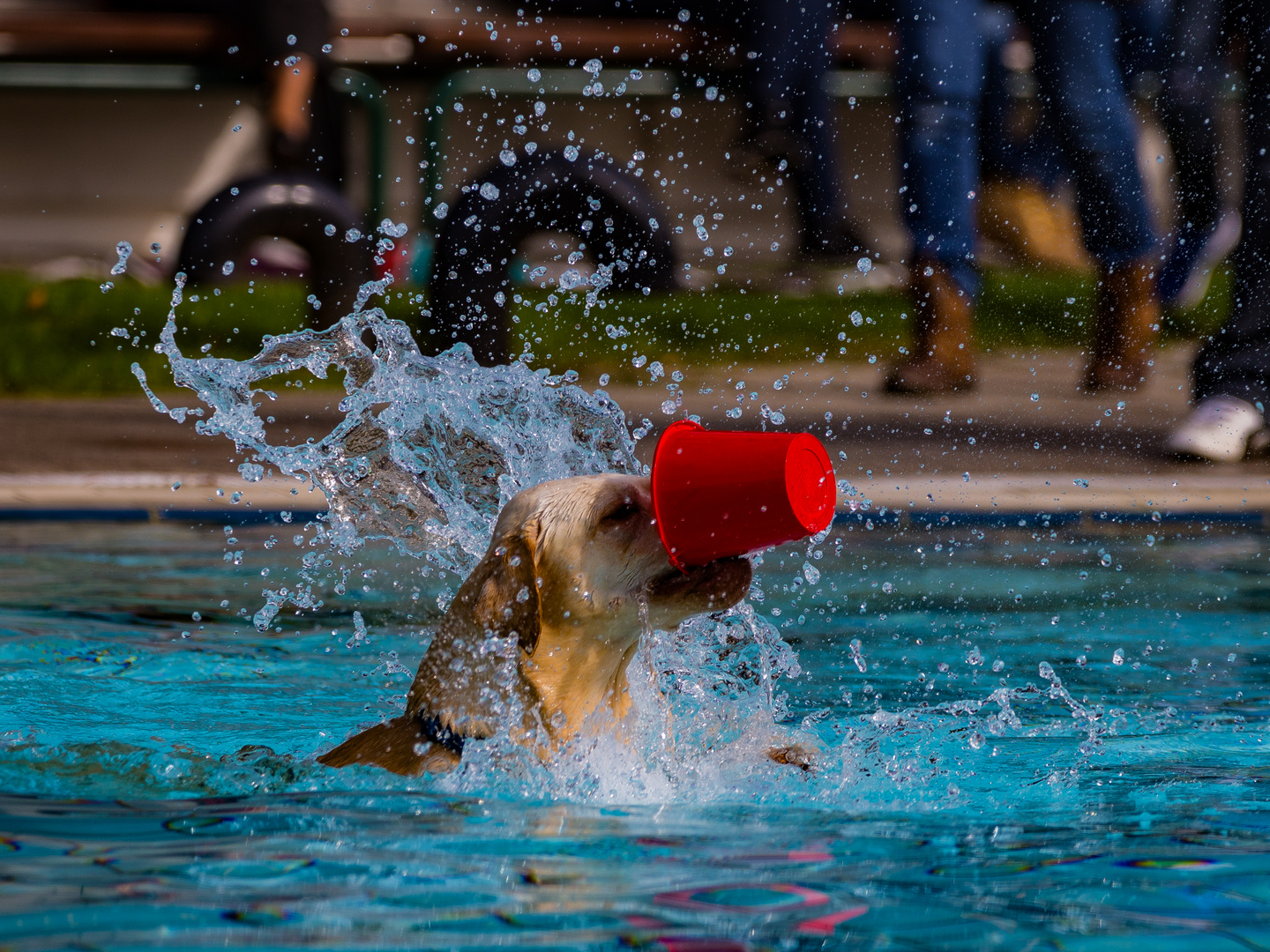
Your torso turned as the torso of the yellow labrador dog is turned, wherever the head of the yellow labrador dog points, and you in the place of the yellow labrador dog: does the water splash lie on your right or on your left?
on your left

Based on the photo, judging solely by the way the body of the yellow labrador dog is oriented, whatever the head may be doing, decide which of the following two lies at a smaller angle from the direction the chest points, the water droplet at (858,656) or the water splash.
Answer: the water droplet

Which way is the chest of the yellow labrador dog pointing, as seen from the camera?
to the viewer's right

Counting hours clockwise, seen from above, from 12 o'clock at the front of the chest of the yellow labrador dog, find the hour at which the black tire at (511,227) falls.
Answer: The black tire is roughly at 9 o'clock from the yellow labrador dog.

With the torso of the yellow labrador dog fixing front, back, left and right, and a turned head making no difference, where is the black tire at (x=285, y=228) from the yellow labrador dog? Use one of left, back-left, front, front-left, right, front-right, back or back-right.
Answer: left

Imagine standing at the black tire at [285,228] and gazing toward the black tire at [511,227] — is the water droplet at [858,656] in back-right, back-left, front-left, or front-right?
front-right

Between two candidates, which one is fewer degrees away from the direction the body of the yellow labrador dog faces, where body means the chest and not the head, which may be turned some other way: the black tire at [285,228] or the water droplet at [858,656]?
the water droplet

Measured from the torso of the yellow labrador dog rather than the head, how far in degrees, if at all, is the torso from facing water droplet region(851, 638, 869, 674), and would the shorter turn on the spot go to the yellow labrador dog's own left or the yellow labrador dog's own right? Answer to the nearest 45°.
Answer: approximately 45° to the yellow labrador dog's own left
